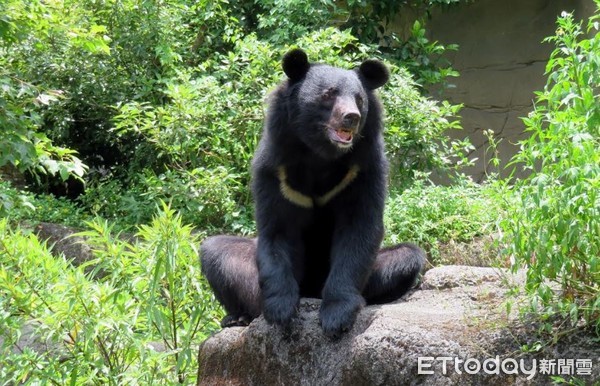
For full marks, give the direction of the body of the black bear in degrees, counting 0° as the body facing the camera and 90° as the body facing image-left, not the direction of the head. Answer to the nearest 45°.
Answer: approximately 0°
